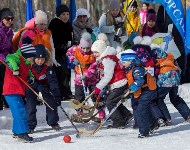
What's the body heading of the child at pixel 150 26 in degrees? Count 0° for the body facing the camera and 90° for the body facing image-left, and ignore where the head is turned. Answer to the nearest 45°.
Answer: approximately 0°

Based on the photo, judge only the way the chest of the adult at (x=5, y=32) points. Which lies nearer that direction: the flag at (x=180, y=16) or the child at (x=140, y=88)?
the child

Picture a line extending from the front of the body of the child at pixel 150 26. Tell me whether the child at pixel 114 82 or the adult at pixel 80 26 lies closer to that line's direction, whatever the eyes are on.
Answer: the child

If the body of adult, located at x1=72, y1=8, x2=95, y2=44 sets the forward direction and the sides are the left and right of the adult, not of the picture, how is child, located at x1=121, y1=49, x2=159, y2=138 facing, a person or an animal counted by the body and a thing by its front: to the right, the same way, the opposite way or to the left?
to the right

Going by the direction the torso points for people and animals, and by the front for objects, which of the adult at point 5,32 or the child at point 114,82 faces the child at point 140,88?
the adult

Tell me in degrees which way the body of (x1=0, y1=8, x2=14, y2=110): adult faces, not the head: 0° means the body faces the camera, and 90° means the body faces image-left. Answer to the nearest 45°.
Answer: approximately 315°

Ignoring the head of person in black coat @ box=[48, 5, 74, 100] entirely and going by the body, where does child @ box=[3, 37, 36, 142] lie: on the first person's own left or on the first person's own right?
on the first person's own right

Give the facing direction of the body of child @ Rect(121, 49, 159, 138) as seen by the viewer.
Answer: to the viewer's left

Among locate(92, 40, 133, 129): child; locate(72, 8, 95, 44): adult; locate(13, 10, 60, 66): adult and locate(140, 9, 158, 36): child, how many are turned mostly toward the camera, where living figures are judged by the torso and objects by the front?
3

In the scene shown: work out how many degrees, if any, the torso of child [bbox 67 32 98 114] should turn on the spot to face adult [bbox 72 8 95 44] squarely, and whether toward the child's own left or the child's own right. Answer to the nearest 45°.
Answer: approximately 180°
